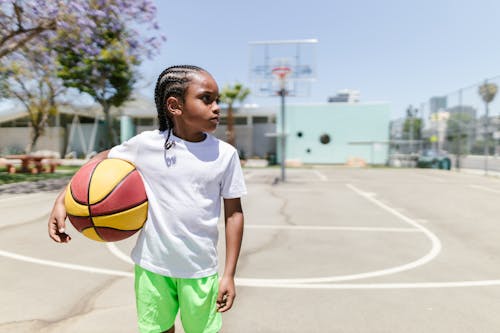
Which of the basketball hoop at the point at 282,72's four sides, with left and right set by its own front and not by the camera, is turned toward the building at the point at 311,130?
back

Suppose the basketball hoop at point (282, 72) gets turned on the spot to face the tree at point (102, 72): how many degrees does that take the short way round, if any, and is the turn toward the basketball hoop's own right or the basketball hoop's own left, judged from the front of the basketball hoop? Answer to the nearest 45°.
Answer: approximately 135° to the basketball hoop's own right

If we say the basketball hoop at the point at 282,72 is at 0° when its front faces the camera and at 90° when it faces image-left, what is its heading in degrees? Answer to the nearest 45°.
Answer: approximately 0°

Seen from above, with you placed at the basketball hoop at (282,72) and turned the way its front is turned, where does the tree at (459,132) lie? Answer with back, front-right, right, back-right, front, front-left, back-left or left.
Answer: back-left

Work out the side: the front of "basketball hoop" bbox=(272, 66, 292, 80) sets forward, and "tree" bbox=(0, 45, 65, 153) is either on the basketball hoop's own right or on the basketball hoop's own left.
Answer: on the basketball hoop's own right

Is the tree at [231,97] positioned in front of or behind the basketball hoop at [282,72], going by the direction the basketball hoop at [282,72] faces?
behind

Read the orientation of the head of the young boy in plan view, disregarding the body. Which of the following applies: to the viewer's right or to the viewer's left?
to the viewer's right

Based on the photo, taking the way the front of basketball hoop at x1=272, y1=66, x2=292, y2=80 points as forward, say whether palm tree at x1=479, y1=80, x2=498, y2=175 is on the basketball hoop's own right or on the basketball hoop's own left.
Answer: on the basketball hoop's own left

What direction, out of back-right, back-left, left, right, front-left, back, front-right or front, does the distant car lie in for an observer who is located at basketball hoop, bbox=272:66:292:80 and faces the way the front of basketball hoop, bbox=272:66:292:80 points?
back-left

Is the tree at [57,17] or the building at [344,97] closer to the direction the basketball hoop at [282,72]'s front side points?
the tree

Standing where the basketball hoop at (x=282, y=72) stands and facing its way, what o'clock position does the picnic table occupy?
The picnic table is roughly at 3 o'clock from the basketball hoop.

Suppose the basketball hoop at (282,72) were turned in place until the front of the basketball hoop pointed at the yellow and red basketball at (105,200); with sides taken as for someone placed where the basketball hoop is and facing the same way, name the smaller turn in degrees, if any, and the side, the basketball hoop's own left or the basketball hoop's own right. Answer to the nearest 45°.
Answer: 0° — it already faces it

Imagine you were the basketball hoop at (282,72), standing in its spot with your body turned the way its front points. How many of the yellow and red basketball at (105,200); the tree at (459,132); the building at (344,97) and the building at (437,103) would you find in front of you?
1

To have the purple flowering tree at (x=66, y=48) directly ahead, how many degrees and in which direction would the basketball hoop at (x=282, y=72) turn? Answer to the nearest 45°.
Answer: approximately 90° to its right

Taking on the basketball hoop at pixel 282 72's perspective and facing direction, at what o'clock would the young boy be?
The young boy is roughly at 12 o'clock from the basketball hoop.
